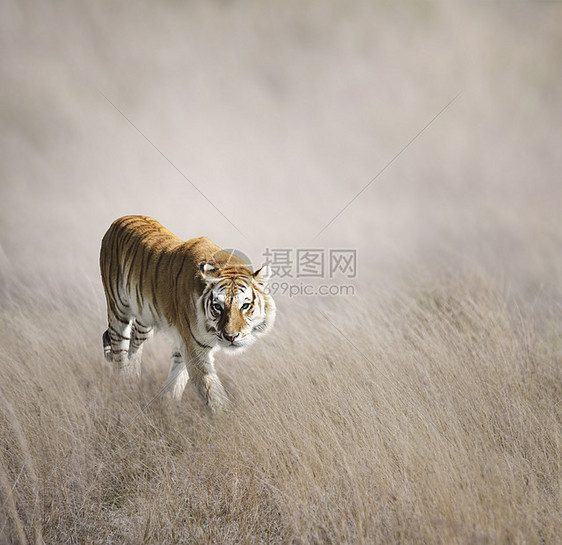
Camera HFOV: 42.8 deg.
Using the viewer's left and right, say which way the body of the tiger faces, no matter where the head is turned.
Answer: facing the viewer and to the right of the viewer
